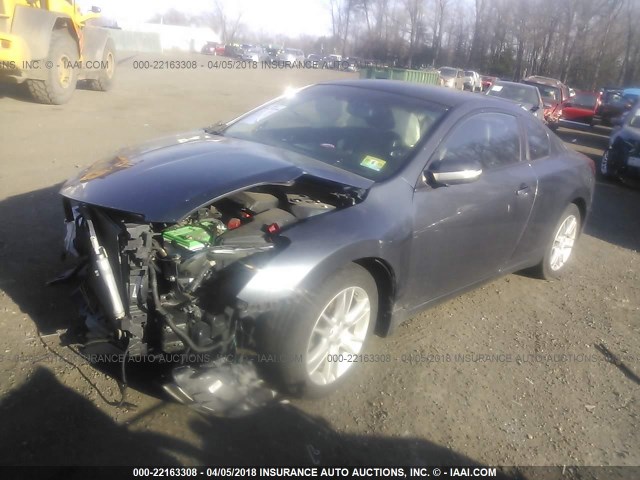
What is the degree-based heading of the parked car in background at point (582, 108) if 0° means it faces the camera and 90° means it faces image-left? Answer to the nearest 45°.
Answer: approximately 45°

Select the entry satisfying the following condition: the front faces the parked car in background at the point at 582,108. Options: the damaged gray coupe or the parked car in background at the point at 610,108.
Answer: the parked car in background at the point at 610,108

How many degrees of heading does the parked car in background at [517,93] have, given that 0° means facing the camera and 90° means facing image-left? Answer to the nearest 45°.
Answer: approximately 45°

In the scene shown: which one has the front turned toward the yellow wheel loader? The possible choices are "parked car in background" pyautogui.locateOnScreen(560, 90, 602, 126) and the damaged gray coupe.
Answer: the parked car in background

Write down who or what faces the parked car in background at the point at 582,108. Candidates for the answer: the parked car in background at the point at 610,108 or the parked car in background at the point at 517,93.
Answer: the parked car in background at the point at 610,108

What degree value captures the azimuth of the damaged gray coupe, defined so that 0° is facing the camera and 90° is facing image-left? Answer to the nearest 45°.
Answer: approximately 45°

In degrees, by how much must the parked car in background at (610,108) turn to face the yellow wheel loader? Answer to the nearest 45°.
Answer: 0° — it already faces it

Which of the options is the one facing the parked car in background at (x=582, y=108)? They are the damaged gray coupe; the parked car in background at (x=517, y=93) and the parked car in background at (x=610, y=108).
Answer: the parked car in background at (x=610, y=108)
